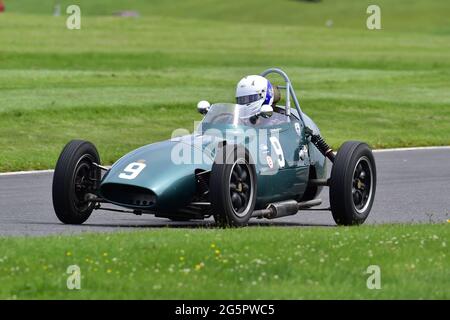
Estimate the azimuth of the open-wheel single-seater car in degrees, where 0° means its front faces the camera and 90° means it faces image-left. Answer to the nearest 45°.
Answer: approximately 45°

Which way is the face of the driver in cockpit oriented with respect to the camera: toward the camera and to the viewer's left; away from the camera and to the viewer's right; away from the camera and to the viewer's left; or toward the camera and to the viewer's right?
toward the camera and to the viewer's left

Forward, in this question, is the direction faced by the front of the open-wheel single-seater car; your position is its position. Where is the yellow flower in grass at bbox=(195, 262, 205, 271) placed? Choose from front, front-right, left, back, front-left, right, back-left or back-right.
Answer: front-left
